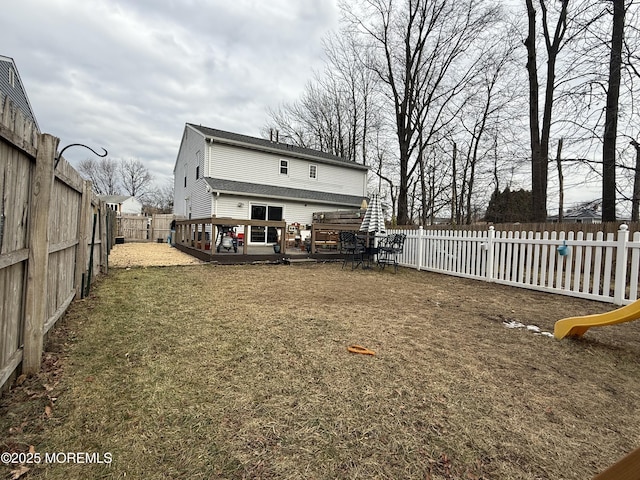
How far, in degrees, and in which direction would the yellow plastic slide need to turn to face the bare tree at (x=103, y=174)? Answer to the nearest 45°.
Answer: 0° — it already faces it

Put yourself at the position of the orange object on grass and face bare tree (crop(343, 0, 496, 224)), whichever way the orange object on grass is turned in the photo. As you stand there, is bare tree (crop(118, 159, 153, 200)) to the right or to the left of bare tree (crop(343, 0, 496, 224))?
left

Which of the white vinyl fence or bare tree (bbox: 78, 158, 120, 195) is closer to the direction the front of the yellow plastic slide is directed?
the bare tree

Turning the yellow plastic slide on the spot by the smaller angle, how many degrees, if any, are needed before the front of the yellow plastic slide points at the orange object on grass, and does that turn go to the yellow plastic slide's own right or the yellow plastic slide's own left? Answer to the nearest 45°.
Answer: approximately 45° to the yellow plastic slide's own left

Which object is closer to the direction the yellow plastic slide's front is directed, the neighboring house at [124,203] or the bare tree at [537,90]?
the neighboring house

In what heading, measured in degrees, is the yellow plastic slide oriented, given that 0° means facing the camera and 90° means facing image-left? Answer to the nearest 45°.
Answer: approximately 90°

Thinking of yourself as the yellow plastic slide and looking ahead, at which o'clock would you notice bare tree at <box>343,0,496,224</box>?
The bare tree is roughly at 2 o'clock from the yellow plastic slide.

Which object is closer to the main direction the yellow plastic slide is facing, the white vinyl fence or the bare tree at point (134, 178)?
the bare tree

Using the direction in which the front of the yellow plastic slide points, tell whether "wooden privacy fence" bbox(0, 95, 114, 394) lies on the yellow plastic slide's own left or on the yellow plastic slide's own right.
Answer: on the yellow plastic slide's own left
